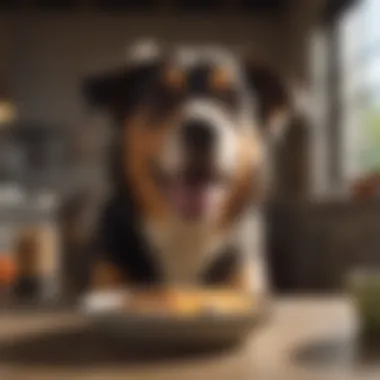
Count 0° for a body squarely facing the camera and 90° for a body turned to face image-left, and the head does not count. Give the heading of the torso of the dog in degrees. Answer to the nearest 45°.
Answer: approximately 0°
